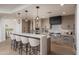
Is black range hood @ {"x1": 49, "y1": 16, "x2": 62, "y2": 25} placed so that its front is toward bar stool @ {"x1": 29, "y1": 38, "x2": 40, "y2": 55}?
yes

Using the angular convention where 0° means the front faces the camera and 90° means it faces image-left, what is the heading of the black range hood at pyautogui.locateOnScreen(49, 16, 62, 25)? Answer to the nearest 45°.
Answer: approximately 0°
